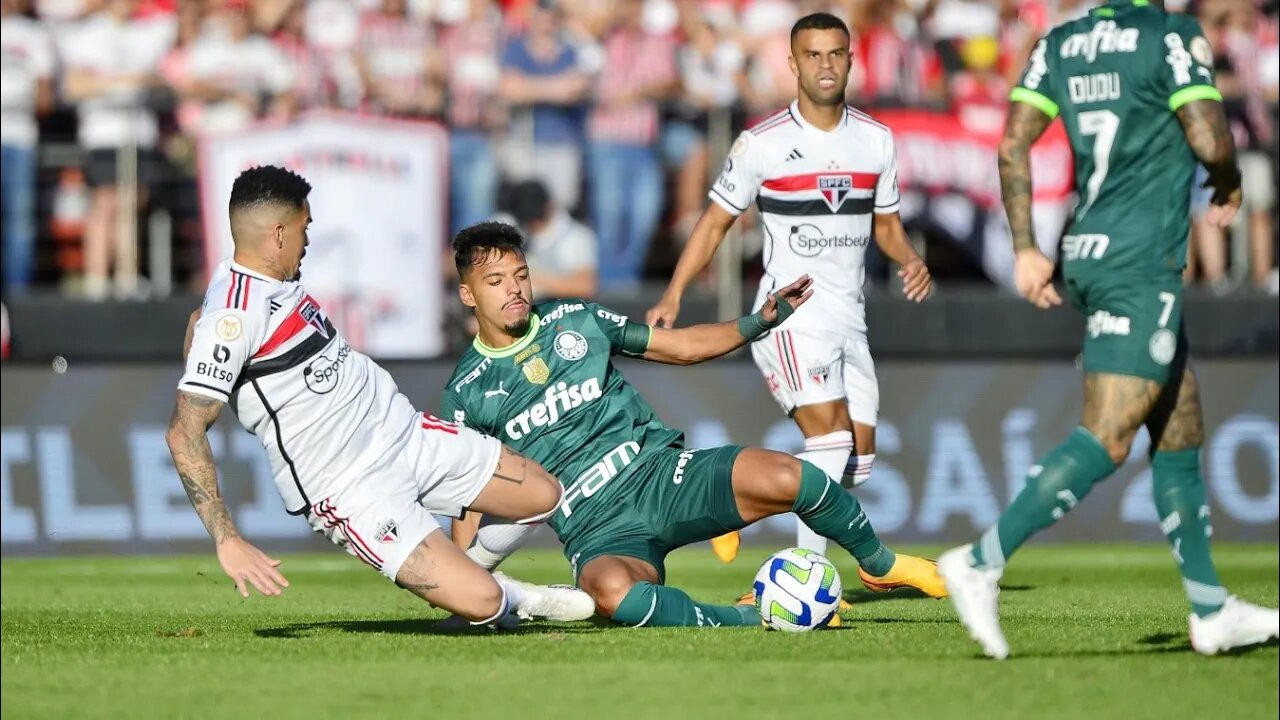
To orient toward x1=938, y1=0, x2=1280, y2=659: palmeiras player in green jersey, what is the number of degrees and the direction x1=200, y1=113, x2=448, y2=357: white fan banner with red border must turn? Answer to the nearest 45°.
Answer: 0° — it already faces them

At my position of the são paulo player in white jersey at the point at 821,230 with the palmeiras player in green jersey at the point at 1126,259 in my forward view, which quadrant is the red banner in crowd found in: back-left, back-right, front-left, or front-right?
back-left

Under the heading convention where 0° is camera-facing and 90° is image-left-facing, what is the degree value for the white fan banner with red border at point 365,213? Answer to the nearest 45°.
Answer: approximately 0°

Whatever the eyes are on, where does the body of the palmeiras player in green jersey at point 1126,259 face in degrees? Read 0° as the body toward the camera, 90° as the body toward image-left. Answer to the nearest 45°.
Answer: approximately 225°

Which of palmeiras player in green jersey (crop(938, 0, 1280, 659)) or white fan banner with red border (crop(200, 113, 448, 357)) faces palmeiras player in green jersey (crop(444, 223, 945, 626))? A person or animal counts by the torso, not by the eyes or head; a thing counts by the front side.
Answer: the white fan banner with red border

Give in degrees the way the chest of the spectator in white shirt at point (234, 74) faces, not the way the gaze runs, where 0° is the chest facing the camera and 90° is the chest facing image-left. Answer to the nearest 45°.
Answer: approximately 0°

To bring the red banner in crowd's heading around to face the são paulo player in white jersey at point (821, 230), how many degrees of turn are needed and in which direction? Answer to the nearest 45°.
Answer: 0° — it already faces them

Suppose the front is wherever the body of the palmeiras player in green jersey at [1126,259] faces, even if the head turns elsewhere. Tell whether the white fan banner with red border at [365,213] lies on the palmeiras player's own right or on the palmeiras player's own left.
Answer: on the palmeiras player's own left
